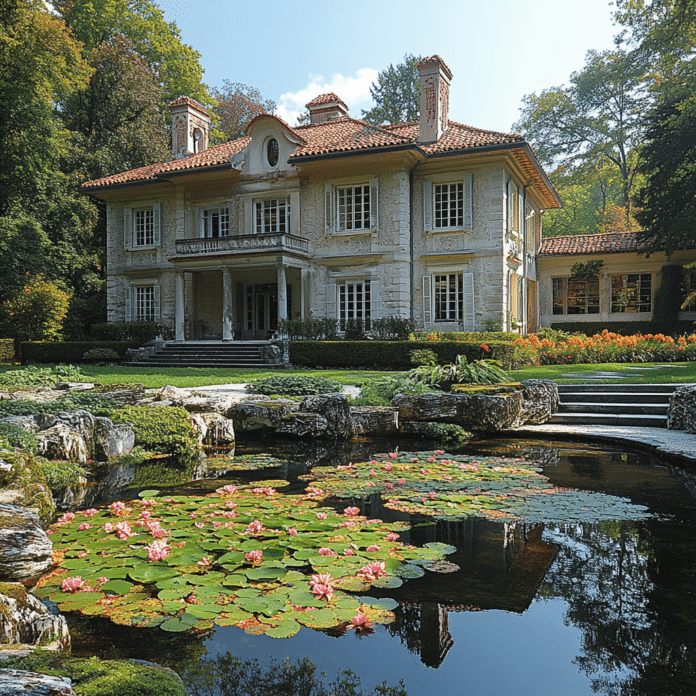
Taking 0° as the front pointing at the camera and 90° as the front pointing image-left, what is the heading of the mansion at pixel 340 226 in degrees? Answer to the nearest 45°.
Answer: approximately 45°

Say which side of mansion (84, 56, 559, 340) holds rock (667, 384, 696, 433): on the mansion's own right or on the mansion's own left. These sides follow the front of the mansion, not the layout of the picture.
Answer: on the mansion's own left

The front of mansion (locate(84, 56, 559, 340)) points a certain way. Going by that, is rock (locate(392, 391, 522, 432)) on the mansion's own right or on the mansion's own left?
on the mansion's own left

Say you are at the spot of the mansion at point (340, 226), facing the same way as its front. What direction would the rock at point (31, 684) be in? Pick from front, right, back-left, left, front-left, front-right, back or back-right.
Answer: front-left

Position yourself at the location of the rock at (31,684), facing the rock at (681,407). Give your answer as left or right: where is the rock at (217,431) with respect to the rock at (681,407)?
left

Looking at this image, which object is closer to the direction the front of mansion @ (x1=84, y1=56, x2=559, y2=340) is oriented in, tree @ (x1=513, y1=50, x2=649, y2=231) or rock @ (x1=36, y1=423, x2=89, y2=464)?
the rock

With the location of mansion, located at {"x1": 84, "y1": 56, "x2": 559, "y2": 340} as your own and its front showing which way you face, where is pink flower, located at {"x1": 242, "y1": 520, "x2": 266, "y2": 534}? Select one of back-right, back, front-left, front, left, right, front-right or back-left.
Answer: front-left

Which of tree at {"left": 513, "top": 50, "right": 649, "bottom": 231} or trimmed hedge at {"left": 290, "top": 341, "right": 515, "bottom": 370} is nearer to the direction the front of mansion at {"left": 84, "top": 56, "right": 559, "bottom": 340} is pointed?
the trimmed hedge

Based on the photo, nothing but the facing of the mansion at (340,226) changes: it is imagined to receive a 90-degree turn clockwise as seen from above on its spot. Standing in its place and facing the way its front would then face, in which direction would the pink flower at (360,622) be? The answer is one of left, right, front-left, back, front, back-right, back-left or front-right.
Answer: back-left

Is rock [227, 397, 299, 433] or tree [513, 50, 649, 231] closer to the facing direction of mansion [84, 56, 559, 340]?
the rock

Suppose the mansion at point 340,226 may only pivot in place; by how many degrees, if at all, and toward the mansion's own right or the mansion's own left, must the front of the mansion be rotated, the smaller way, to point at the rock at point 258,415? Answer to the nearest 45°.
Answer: approximately 45° to the mansion's own left

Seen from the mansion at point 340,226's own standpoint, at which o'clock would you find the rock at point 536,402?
The rock is roughly at 10 o'clock from the mansion.

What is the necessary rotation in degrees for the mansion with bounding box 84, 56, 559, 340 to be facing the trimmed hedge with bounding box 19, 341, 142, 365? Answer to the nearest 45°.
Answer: approximately 45° to its right

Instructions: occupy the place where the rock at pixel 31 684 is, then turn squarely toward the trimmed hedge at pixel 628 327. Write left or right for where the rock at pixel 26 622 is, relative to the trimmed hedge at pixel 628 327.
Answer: left
